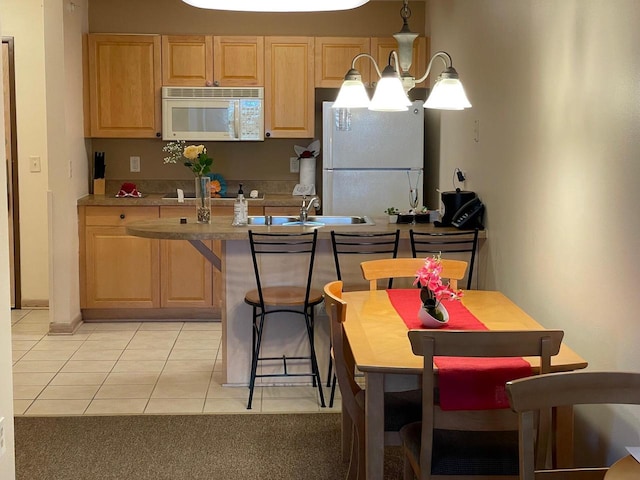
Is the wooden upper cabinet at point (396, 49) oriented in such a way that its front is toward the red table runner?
yes

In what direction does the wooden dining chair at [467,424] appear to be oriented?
away from the camera

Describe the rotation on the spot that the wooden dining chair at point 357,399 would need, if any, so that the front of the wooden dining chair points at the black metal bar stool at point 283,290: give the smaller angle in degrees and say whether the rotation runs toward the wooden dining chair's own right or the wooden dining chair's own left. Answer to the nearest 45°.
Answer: approximately 90° to the wooden dining chair's own left

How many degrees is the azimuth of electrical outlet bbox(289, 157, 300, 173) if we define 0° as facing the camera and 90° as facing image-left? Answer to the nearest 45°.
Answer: approximately 0°

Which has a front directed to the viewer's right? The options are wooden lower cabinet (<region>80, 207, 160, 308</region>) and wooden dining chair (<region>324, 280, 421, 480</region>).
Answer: the wooden dining chair

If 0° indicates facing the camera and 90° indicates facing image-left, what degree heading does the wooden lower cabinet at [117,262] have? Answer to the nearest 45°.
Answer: approximately 0°
